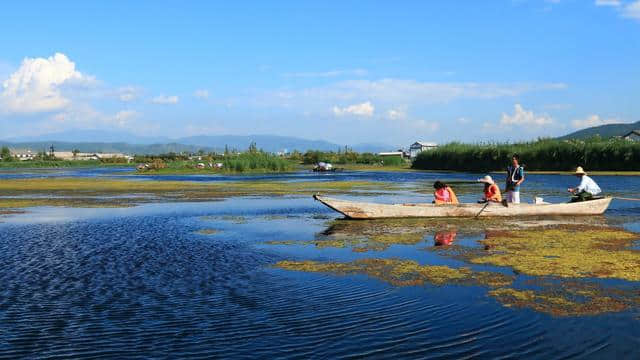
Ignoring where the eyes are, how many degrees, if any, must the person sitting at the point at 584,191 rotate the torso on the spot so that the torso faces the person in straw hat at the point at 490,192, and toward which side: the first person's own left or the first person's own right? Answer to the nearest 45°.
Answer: approximately 45° to the first person's own left

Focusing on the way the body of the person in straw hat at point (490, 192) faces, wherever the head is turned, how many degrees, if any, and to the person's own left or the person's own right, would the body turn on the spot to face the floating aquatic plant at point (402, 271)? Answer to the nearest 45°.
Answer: approximately 90° to the person's own left

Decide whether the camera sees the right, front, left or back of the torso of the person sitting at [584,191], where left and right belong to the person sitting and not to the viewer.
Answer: left

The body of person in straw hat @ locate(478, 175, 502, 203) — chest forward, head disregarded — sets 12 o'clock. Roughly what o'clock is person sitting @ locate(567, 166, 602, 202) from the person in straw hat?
The person sitting is roughly at 5 o'clock from the person in straw hat.

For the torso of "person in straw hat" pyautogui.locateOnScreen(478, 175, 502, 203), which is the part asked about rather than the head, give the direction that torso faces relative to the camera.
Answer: to the viewer's left

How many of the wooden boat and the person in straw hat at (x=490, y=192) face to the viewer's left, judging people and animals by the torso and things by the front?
2

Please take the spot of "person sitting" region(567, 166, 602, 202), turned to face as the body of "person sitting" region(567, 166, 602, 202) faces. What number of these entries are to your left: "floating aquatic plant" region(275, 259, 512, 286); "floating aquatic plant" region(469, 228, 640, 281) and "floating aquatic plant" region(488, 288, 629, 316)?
3

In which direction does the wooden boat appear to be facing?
to the viewer's left

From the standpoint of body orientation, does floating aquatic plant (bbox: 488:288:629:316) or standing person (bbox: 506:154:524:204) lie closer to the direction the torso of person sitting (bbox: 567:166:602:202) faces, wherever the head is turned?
the standing person

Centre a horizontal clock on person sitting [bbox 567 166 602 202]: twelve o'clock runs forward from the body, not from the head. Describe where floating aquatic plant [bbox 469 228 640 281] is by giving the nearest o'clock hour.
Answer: The floating aquatic plant is roughly at 9 o'clock from the person sitting.

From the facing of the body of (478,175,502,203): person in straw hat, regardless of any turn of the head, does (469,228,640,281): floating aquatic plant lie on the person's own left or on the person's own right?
on the person's own left

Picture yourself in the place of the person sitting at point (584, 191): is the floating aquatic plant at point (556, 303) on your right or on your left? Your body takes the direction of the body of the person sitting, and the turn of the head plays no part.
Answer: on your left
